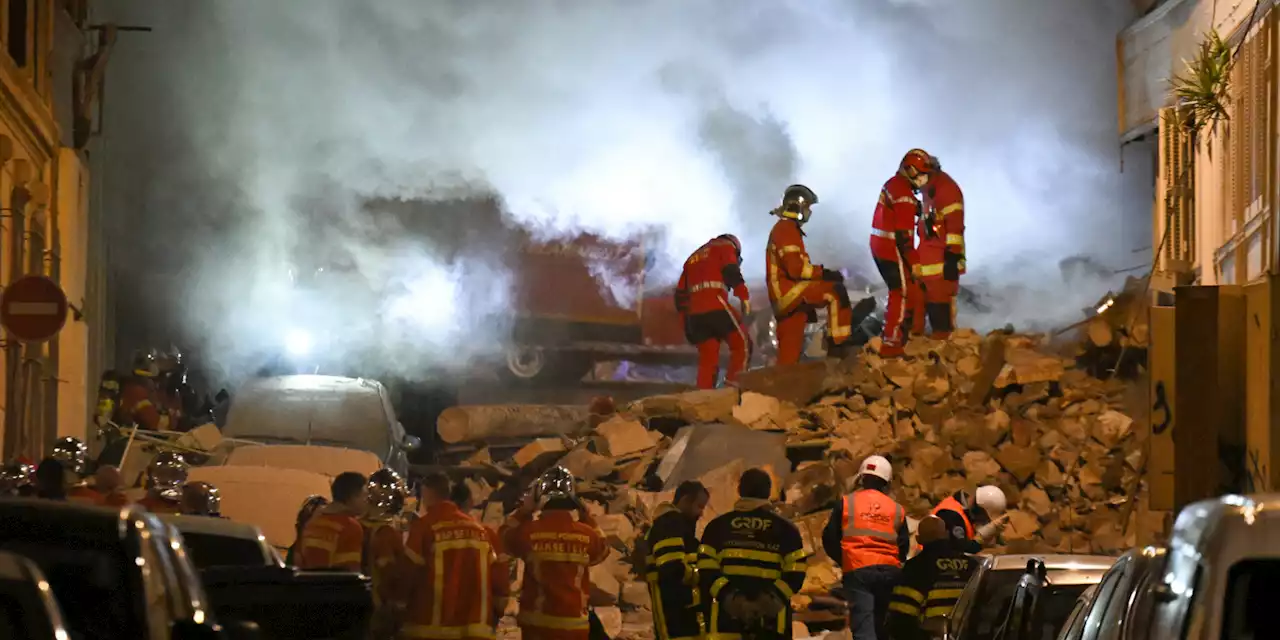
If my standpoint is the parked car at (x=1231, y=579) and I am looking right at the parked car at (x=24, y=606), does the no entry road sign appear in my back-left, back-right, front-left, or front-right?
front-right

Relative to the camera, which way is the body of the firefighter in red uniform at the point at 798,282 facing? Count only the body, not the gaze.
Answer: to the viewer's right

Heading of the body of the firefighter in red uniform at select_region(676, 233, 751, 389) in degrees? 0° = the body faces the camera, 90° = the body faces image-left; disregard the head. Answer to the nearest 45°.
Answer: approximately 225°

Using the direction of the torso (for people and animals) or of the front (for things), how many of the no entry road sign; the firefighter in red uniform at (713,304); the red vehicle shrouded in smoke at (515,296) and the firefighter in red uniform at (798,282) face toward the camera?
1

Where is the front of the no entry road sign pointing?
toward the camera

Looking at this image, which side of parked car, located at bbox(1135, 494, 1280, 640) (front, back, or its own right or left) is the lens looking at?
back

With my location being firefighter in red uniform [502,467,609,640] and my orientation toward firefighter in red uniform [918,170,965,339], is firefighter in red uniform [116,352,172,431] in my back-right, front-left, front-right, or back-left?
front-left

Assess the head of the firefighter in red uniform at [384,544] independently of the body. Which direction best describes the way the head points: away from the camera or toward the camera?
away from the camera

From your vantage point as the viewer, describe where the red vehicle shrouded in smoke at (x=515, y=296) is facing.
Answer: facing to the left of the viewer

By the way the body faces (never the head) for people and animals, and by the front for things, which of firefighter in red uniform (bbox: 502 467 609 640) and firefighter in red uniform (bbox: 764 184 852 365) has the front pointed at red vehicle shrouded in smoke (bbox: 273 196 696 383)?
firefighter in red uniform (bbox: 502 467 609 640)
